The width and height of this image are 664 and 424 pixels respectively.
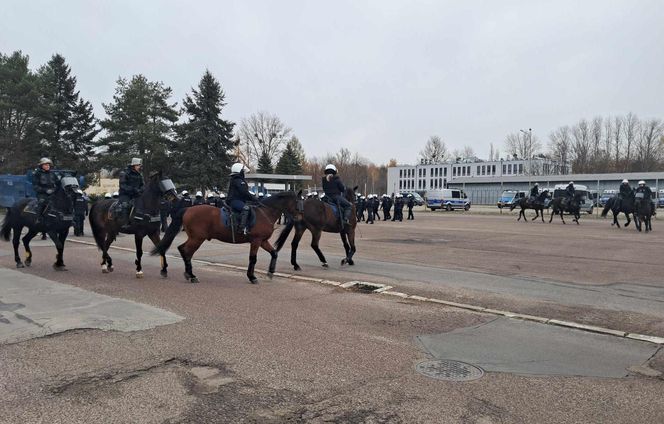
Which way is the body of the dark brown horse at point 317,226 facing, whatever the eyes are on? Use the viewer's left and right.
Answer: facing to the right of the viewer

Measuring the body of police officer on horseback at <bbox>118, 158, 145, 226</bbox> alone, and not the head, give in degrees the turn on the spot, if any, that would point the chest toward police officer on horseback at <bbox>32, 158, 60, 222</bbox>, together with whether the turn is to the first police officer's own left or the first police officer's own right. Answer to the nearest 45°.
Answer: approximately 135° to the first police officer's own left

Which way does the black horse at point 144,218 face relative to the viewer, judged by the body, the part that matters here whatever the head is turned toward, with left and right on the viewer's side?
facing the viewer and to the right of the viewer

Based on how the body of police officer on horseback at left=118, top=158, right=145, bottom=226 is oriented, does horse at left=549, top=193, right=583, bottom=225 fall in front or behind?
in front

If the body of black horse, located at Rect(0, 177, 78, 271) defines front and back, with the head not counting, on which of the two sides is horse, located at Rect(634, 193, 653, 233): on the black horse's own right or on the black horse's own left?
on the black horse's own left

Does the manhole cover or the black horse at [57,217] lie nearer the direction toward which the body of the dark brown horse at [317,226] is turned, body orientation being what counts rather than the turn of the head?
the manhole cover

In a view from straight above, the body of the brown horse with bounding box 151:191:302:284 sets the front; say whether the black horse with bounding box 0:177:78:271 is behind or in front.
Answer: behind

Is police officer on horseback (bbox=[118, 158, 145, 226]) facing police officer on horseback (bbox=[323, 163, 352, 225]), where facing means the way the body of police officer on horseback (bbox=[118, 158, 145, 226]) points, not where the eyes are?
yes

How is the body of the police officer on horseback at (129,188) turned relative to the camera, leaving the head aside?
to the viewer's right

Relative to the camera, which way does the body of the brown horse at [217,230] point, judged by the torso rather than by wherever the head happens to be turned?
to the viewer's right

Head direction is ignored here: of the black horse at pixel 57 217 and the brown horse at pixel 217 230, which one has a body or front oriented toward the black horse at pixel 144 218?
the black horse at pixel 57 217
